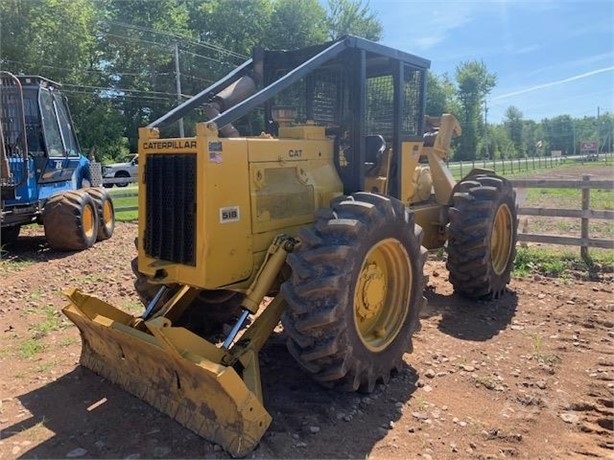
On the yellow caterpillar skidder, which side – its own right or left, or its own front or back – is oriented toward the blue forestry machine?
right

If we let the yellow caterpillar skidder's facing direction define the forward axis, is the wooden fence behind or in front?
behind

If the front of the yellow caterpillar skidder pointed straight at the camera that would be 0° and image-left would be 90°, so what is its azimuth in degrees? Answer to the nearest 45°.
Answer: approximately 45°

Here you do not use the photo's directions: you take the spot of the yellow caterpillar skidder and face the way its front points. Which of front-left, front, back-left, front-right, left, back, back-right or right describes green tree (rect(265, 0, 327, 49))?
back-right
